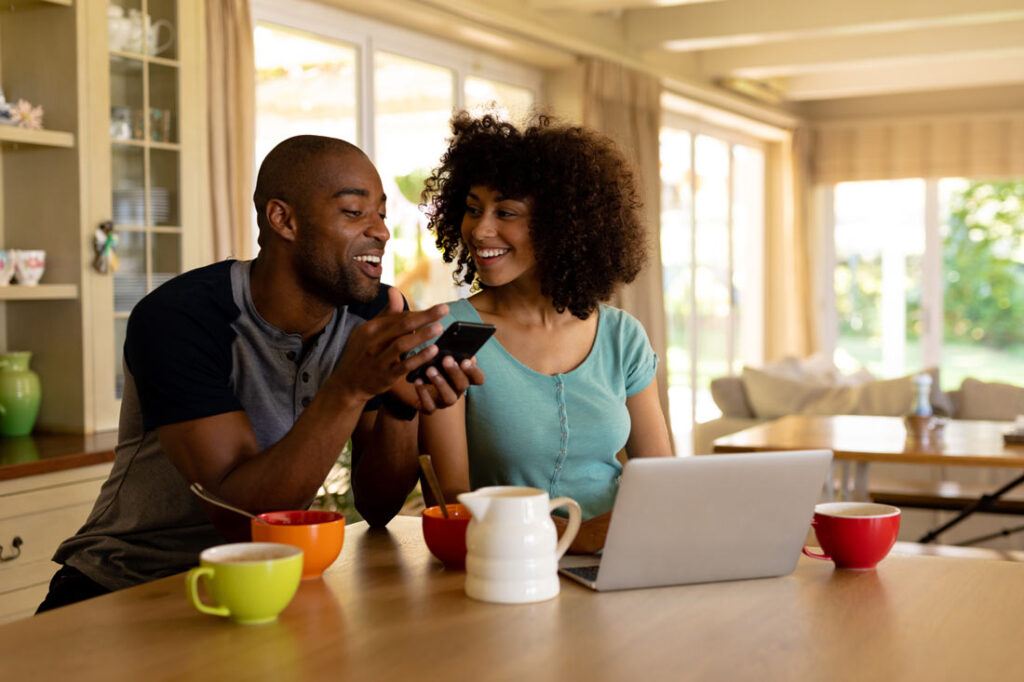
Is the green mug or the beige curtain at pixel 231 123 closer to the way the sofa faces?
the green mug

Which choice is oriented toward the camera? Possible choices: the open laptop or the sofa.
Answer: the sofa

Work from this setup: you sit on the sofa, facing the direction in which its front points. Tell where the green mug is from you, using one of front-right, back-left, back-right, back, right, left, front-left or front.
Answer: front

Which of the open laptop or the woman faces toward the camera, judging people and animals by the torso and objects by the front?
the woman

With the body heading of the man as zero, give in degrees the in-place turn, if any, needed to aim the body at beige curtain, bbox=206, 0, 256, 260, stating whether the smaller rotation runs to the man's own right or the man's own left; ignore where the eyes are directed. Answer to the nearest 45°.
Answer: approximately 135° to the man's own left

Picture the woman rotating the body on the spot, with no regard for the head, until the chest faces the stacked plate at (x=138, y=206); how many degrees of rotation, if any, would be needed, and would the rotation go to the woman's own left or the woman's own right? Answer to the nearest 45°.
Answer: approximately 135° to the woman's own right

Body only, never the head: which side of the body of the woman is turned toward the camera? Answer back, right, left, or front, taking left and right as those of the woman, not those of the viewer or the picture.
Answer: front

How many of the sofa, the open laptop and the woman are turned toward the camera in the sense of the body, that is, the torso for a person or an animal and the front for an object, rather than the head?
2

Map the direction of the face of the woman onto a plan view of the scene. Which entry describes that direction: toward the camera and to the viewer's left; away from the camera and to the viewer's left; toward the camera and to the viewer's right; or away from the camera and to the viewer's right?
toward the camera and to the viewer's left

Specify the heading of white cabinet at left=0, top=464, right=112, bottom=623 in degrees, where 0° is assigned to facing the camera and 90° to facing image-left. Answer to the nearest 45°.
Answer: approximately 315°

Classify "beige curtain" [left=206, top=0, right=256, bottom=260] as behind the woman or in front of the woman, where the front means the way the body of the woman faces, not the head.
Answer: behind

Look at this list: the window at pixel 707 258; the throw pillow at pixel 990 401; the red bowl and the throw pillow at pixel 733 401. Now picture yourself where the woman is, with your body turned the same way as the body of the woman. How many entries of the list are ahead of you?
1

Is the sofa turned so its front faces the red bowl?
yes

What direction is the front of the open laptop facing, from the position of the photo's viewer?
facing away from the viewer and to the left of the viewer
